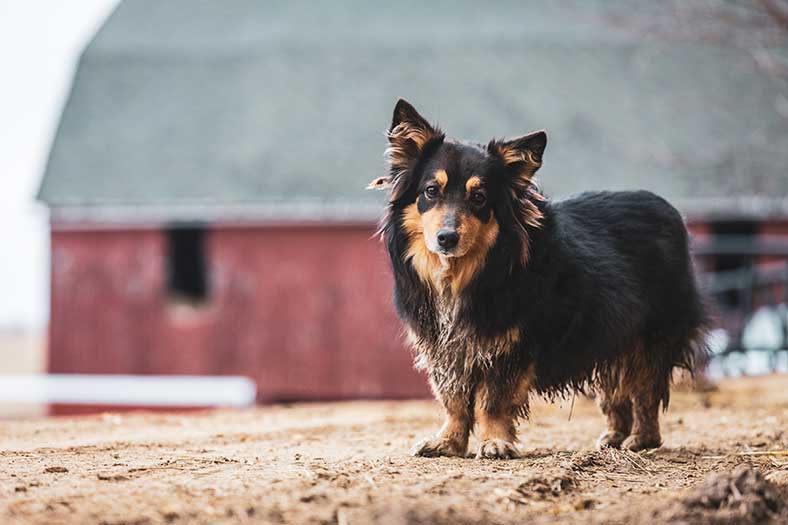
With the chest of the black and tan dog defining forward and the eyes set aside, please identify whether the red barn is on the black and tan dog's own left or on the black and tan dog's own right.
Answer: on the black and tan dog's own right

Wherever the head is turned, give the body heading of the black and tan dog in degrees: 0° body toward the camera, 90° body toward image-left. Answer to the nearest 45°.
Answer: approximately 45°
